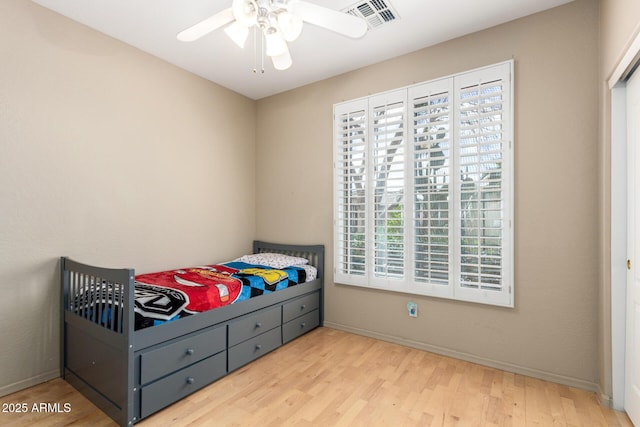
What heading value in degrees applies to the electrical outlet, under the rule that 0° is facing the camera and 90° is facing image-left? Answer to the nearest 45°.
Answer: approximately 0°

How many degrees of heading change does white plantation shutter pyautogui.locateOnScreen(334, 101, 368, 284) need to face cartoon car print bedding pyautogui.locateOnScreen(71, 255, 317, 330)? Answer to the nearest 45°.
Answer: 0° — it already faces it

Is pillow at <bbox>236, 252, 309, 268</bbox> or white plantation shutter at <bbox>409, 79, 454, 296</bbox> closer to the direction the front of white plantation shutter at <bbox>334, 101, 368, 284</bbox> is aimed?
the pillow

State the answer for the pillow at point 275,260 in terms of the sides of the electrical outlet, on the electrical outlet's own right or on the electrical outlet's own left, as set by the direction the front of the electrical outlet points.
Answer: on the electrical outlet's own right

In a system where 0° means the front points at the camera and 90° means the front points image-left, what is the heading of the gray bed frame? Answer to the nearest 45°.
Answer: approximately 45°

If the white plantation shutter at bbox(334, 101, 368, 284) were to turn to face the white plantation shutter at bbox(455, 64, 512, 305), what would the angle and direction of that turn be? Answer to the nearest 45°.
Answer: approximately 90° to its left
